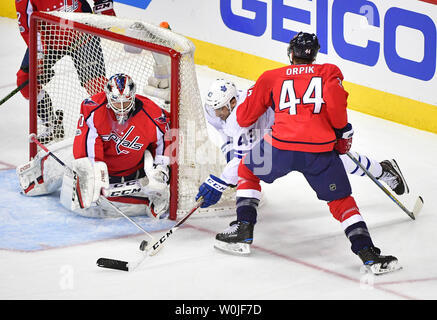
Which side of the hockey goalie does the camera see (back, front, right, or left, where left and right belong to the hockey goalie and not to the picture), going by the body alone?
front

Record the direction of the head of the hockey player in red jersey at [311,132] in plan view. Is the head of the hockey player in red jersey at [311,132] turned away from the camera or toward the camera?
away from the camera

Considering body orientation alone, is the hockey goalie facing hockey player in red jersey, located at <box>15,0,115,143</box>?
no

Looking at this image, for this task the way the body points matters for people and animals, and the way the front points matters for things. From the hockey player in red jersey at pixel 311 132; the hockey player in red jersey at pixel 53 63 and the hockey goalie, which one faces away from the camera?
the hockey player in red jersey at pixel 311 132

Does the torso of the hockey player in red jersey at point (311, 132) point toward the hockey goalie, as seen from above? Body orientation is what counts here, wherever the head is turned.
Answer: no

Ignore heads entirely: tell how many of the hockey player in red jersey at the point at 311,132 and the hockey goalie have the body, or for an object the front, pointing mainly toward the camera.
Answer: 1

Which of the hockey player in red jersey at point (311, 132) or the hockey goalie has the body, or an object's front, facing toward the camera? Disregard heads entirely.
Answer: the hockey goalie

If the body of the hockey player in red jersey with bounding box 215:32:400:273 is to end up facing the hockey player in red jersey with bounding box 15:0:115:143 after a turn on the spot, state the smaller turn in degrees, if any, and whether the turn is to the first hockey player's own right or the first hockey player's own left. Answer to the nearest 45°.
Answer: approximately 45° to the first hockey player's own left

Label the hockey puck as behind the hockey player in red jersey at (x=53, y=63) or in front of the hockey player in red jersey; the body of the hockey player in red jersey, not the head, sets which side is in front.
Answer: in front

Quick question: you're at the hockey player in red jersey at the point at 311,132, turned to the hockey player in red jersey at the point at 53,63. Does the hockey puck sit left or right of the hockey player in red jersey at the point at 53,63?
left

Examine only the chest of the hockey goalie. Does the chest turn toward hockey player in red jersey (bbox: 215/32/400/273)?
no

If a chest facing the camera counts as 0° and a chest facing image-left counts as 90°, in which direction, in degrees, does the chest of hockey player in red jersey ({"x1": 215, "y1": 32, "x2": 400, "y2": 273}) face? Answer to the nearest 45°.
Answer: approximately 180°

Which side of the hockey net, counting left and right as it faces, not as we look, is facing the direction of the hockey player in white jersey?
left

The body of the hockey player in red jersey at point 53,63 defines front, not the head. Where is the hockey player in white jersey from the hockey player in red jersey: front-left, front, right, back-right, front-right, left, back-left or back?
front

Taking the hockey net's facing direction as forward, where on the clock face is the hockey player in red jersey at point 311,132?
The hockey player in red jersey is roughly at 9 o'clock from the hockey net.

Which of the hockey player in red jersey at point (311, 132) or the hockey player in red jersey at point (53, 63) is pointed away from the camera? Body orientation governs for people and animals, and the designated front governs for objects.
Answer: the hockey player in red jersey at point (311, 132)

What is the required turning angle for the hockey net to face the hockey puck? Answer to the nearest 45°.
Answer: approximately 45° to its left

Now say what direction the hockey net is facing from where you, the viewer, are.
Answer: facing the viewer and to the left of the viewer

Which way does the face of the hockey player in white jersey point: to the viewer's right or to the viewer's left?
to the viewer's left

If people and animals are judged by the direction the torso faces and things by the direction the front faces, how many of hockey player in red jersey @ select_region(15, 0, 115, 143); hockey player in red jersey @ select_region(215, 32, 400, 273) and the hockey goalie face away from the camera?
1
